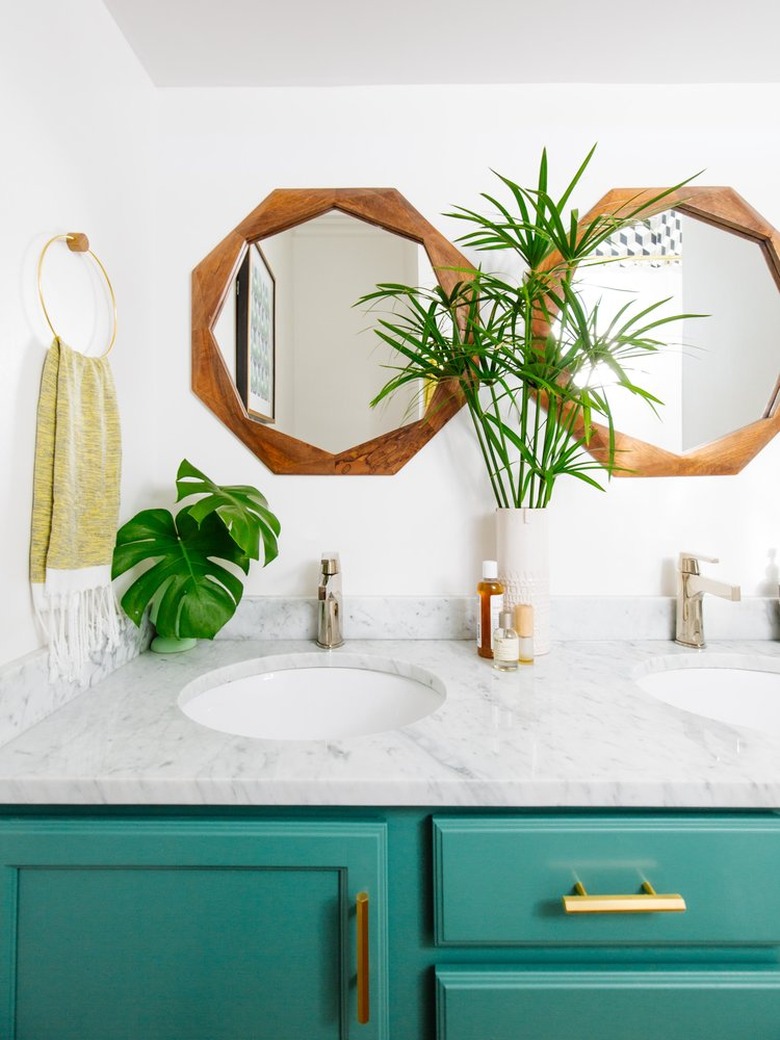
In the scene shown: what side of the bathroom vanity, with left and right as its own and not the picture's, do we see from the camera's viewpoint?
front

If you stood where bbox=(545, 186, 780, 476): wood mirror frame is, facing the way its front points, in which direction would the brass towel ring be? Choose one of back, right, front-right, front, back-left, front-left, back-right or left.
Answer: front-right

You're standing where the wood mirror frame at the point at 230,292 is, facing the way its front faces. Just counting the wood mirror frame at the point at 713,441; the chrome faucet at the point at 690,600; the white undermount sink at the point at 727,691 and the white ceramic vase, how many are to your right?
0

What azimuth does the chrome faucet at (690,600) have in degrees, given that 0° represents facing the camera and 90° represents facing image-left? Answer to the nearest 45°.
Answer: approximately 315°

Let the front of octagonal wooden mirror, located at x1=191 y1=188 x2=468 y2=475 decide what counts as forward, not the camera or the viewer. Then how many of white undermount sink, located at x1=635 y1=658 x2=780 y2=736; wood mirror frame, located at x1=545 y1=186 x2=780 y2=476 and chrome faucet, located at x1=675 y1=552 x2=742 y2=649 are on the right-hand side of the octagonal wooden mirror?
0

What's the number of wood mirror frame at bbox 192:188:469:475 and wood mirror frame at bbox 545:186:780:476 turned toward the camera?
2

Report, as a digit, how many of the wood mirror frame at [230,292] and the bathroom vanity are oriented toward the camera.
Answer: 2

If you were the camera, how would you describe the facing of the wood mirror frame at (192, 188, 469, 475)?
facing the viewer

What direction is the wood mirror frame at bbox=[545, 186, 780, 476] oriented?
toward the camera

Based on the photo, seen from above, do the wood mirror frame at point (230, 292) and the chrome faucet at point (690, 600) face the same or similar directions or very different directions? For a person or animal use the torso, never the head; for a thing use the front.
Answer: same or similar directions
